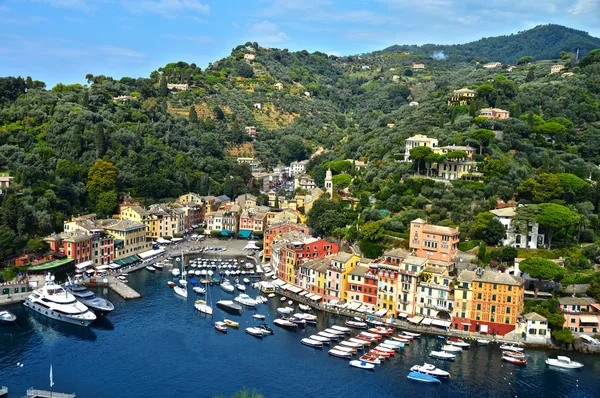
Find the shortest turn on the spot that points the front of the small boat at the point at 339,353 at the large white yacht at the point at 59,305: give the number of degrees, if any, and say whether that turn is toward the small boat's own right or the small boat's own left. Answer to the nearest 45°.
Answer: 0° — it already faces it

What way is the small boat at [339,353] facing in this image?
to the viewer's left

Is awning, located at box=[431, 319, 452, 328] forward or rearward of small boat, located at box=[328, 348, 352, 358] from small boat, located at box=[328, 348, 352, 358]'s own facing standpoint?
rearward

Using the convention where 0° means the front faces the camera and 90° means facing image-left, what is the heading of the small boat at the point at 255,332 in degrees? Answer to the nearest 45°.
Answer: approximately 90°

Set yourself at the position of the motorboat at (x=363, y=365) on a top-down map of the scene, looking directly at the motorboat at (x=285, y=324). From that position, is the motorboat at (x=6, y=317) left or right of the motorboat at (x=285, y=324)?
left

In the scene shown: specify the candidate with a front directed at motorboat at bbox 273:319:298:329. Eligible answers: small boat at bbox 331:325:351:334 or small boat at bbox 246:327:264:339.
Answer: small boat at bbox 331:325:351:334

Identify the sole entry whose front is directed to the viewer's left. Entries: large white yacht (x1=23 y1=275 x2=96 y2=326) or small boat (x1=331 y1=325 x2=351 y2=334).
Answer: the small boat

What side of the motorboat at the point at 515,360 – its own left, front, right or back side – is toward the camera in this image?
left

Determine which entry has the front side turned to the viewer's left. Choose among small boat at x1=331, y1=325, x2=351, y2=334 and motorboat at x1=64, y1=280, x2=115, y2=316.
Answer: the small boat

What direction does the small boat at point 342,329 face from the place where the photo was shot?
facing to the left of the viewer
